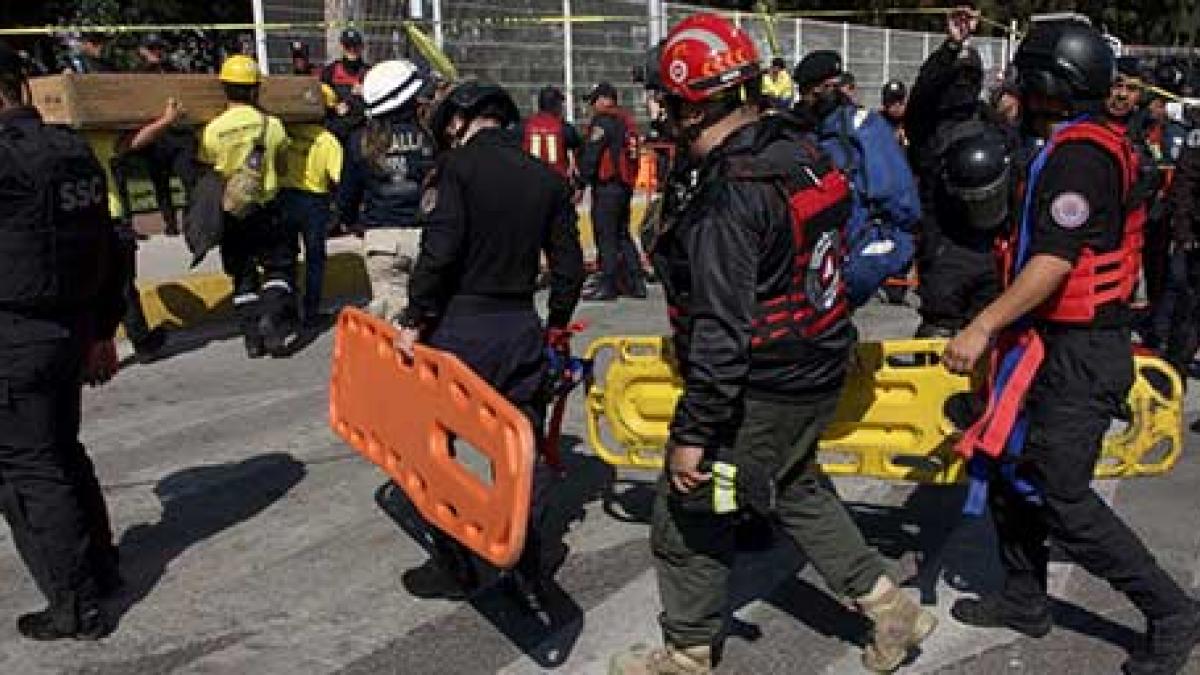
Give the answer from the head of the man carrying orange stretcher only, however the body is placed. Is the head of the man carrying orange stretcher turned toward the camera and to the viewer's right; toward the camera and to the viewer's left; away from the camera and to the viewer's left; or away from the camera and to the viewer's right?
away from the camera and to the viewer's left

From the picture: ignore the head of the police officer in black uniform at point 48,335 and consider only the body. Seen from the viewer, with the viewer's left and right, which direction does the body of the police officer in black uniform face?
facing away from the viewer and to the left of the viewer

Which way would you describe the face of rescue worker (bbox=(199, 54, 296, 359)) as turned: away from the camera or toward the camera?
away from the camera

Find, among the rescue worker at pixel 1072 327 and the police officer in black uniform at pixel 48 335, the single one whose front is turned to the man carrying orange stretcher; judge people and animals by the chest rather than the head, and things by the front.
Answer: the rescue worker

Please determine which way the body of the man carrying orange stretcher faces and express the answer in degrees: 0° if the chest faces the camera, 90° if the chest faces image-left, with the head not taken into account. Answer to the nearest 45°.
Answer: approximately 135°

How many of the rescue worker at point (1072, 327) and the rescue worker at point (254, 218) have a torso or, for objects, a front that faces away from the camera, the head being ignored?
1

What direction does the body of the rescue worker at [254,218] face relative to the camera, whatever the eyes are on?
away from the camera

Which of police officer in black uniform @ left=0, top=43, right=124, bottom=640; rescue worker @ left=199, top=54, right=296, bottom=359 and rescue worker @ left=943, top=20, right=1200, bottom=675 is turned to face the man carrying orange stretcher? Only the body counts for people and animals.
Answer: rescue worker @ left=943, top=20, right=1200, bottom=675

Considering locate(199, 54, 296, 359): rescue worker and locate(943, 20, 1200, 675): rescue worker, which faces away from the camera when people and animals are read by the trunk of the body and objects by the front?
locate(199, 54, 296, 359): rescue worker

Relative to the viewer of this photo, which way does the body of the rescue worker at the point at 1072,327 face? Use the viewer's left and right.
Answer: facing to the left of the viewer

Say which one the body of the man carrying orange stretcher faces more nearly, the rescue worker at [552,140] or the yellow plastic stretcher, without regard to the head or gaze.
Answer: the rescue worker
